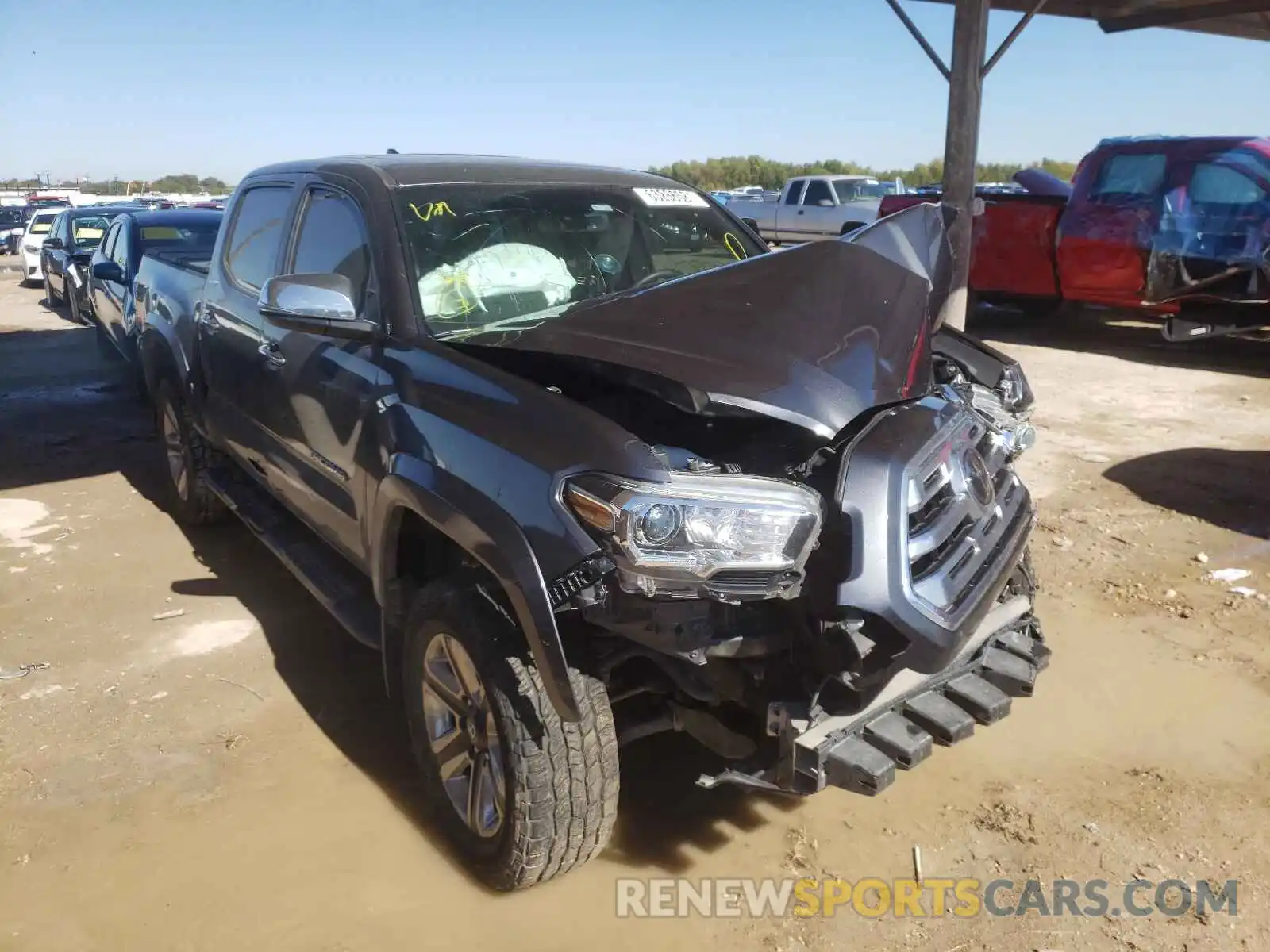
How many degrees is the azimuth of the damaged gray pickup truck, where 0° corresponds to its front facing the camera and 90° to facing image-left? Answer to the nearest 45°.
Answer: approximately 315°

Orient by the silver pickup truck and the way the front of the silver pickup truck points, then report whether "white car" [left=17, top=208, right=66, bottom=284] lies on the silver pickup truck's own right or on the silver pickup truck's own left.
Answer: on the silver pickup truck's own right

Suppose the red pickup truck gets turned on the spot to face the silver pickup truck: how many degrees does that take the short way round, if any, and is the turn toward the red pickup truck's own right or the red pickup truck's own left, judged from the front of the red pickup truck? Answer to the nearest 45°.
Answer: approximately 180°

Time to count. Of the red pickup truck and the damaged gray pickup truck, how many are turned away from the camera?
0

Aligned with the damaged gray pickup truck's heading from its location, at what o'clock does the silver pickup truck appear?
The silver pickup truck is roughly at 8 o'clock from the damaged gray pickup truck.

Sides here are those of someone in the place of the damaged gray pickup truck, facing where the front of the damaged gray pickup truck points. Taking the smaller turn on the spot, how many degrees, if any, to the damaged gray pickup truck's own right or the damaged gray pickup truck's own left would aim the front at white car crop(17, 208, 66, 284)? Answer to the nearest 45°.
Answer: approximately 180°

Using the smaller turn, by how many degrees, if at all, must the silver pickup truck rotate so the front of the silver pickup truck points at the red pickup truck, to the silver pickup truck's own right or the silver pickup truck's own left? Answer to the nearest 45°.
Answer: approximately 45° to the silver pickup truck's own right

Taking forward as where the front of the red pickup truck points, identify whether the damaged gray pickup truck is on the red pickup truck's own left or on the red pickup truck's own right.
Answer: on the red pickup truck's own right

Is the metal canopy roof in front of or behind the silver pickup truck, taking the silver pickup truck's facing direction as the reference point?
in front

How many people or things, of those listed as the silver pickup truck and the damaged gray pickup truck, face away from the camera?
0

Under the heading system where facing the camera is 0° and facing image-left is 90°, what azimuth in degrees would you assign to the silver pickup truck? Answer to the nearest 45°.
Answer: approximately 315°

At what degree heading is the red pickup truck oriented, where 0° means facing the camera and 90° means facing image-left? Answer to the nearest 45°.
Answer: approximately 315°

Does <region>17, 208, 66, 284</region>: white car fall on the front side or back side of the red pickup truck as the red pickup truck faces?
on the back side
